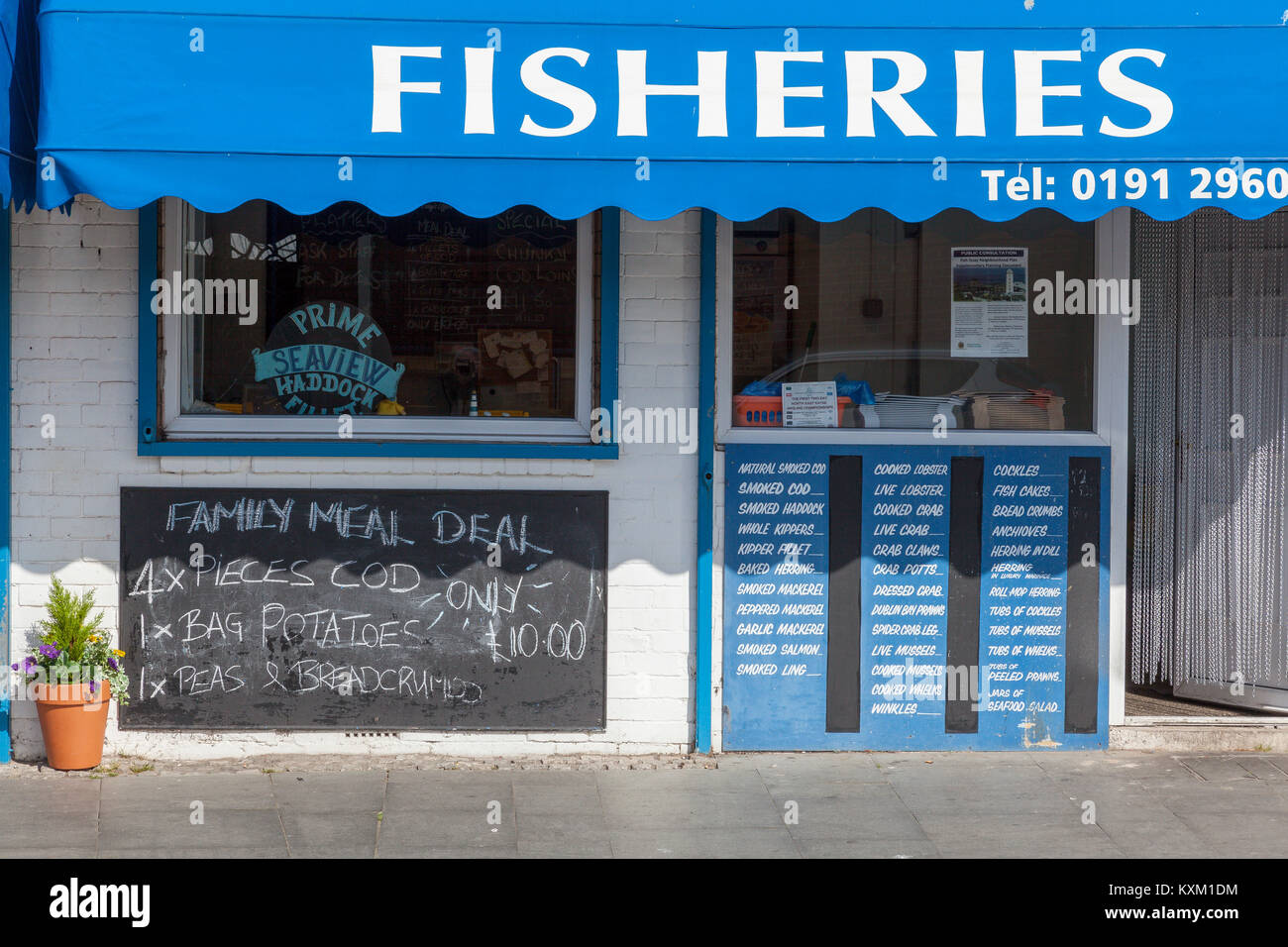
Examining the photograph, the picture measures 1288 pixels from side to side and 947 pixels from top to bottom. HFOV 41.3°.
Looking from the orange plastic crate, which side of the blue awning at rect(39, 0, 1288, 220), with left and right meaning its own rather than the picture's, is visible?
back

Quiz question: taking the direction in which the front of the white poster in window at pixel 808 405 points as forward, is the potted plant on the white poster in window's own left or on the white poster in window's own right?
on the white poster in window's own right

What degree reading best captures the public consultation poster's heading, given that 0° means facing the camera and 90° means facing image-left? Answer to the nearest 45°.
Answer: approximately 0°

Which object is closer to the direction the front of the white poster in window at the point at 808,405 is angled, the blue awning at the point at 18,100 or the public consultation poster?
the blue awning

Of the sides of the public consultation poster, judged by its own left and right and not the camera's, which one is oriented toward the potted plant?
right

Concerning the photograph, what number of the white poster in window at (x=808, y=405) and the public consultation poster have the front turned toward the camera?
2

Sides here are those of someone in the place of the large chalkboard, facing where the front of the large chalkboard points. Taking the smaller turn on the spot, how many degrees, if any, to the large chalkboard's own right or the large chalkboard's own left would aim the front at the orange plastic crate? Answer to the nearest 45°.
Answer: approximately 90° to the large chalkboard's own left

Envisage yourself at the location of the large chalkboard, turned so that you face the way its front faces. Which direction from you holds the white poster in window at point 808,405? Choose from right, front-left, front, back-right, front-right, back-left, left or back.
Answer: left
